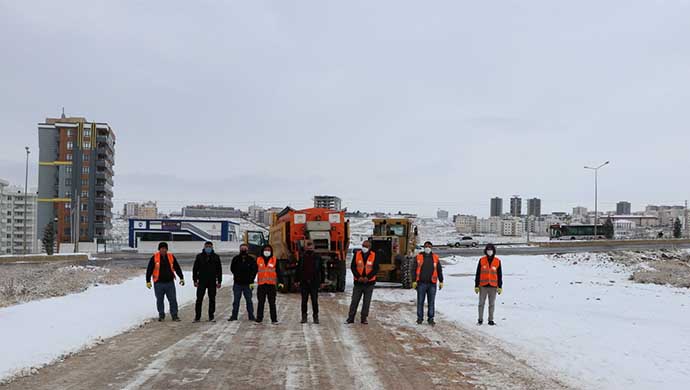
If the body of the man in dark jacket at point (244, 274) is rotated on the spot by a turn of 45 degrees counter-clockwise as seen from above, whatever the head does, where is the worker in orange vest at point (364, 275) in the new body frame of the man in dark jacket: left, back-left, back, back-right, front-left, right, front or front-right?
front-left

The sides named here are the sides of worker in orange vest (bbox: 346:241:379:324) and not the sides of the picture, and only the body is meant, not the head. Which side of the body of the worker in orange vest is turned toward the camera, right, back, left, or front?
front

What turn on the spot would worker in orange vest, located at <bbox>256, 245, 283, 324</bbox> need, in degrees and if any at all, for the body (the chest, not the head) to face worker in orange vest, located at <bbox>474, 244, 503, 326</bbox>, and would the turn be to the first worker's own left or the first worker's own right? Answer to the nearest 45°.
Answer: approximately 90° to the first worker's own left

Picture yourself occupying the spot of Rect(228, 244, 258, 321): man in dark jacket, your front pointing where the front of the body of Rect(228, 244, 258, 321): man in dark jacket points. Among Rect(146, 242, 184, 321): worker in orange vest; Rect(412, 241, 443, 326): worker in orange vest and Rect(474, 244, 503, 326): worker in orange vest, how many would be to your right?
1

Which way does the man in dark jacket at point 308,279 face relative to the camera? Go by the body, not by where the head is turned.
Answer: toward the camera

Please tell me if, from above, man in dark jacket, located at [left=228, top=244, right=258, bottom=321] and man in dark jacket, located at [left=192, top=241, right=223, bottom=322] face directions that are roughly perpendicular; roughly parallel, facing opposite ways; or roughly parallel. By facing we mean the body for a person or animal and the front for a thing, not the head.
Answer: roughly parallel

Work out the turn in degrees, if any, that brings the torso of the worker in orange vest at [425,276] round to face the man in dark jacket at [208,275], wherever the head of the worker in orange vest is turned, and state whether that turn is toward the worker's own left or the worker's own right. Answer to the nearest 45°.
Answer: approximately 90° to the worker's own right

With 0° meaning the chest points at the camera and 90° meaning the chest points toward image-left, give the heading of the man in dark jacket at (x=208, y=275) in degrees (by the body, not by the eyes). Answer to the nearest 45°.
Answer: approximately 0°

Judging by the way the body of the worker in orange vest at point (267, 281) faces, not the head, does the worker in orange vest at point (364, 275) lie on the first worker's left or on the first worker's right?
on the first worker's left

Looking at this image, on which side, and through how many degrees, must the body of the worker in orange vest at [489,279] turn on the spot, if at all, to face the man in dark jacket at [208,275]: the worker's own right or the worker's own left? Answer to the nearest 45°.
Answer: approximately 90° to the worker's own right

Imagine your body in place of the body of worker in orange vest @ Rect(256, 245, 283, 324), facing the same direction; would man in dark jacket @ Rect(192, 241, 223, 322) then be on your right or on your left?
on your right

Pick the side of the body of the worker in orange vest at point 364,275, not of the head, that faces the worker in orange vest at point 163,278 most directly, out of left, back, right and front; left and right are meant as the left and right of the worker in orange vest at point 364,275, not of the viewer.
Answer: right

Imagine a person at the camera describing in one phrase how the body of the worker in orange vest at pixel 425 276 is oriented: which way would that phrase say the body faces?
toward the camera
